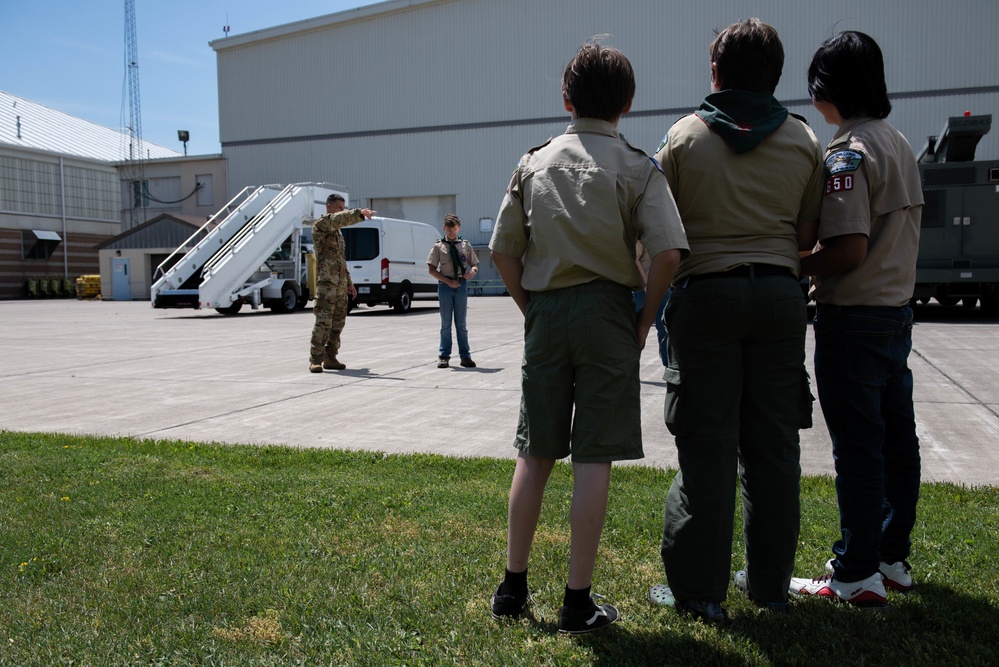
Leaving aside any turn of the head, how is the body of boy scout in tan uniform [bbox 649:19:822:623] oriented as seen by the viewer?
away from the camera

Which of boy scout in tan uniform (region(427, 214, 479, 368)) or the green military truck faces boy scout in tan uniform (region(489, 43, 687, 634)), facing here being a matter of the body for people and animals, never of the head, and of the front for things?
boy scout in tan uniform (region(427, 214, 479, 368))

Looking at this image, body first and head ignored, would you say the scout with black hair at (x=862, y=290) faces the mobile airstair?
yes

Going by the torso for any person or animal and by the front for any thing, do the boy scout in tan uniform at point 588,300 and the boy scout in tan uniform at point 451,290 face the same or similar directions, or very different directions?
very different directions

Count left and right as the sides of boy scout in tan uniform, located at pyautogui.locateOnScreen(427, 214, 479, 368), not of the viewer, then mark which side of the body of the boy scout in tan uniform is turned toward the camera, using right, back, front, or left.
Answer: front

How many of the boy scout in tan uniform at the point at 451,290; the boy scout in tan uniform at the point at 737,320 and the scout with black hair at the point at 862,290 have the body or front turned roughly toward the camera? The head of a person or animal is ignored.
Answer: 1

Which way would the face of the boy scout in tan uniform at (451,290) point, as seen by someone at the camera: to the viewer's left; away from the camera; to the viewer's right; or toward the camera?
toward the camera

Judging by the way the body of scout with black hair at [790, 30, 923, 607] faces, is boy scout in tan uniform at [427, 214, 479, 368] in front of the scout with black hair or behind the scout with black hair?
in front

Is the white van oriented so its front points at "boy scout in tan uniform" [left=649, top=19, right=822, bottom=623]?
no

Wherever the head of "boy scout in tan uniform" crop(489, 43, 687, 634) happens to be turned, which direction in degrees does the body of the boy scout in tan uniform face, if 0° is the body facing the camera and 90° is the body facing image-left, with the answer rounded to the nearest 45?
approximately 180°

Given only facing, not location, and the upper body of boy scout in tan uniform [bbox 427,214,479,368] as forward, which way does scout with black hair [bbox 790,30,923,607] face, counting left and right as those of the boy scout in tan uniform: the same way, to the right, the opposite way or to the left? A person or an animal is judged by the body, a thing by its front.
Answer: the opposite way

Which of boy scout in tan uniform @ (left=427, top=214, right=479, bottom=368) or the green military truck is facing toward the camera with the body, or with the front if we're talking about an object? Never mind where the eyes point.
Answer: the boy scout in tan uniform
